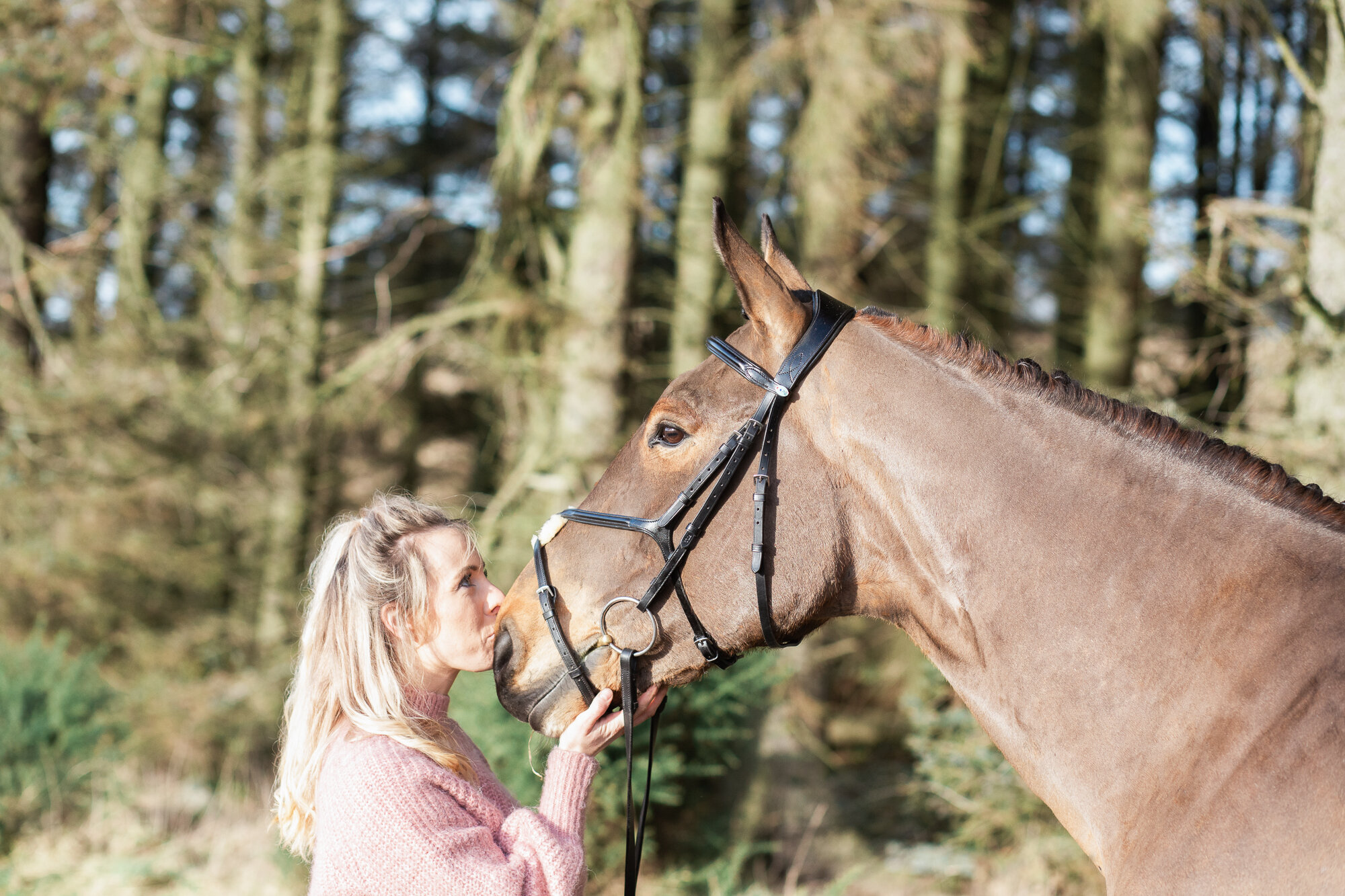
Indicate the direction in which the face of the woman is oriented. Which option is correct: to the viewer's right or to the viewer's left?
to the viewer's right

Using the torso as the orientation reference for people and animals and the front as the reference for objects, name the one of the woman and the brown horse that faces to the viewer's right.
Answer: the woman

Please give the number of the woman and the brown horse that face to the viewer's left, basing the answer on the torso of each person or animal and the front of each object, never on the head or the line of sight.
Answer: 1

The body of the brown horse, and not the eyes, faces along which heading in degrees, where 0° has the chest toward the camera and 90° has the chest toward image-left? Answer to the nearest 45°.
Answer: approximately 90°

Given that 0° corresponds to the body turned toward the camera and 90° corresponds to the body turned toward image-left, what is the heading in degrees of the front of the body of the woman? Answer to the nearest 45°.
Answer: approximately 270°

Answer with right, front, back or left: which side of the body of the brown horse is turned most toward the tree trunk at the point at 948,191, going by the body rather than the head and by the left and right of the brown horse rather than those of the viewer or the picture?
right
